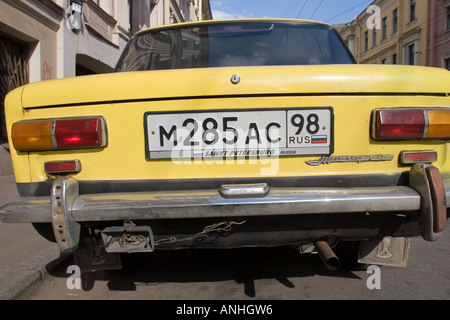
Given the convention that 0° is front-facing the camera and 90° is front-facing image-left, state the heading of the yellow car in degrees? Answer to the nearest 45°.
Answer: approximately 180°
